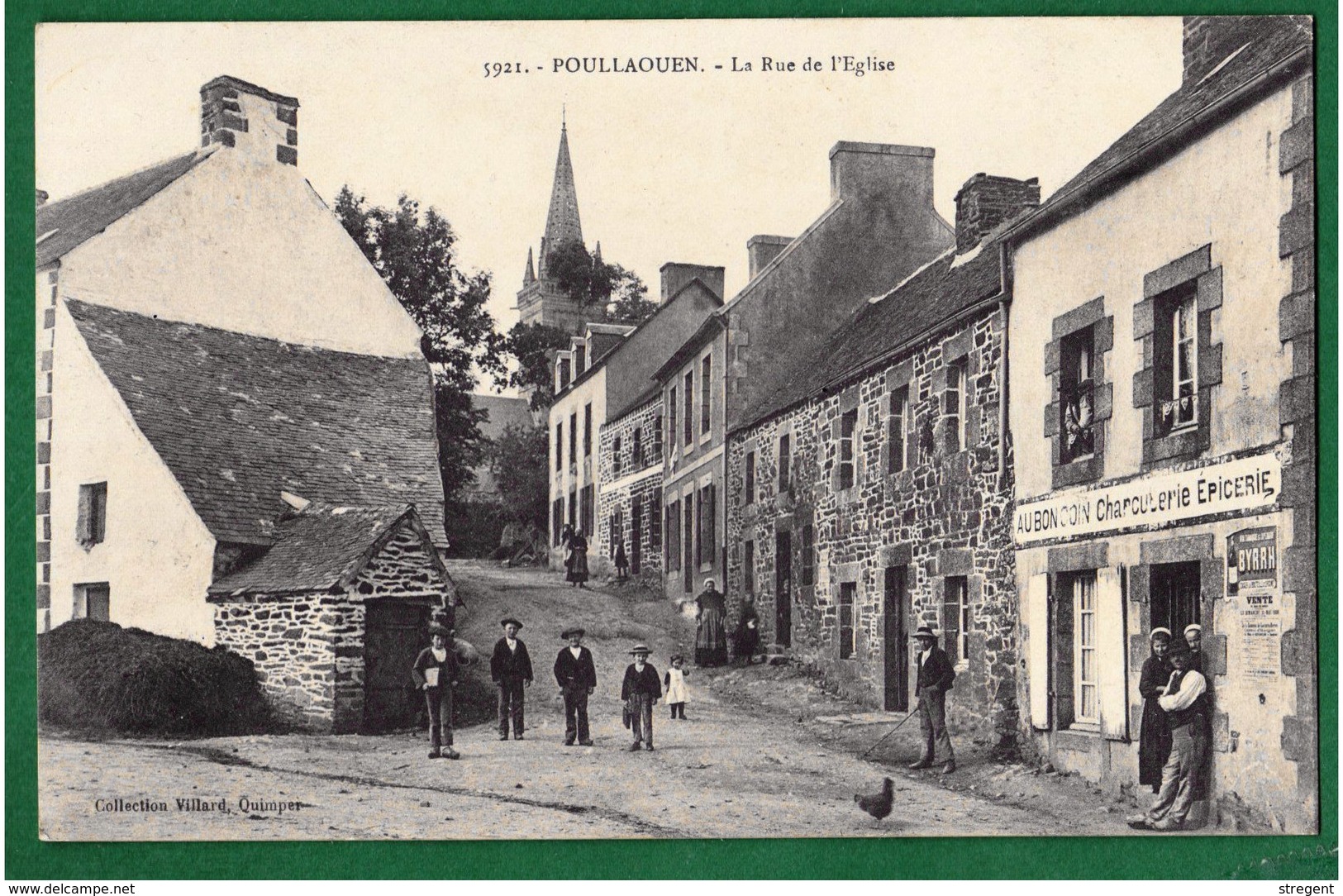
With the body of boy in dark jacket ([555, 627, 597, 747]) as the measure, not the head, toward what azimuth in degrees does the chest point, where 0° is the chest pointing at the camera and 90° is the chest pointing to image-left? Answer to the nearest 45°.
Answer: approximately 0°

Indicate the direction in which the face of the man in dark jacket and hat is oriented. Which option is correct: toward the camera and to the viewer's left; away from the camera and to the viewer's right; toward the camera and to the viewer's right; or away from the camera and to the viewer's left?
toward the camera and to the viewer's left

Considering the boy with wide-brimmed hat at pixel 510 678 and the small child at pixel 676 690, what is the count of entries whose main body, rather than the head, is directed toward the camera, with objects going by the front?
2

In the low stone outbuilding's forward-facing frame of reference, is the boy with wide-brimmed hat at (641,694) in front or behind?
in front

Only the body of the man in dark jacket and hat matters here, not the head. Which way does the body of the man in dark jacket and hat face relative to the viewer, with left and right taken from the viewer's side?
facing the viewer and to the left of the viewer

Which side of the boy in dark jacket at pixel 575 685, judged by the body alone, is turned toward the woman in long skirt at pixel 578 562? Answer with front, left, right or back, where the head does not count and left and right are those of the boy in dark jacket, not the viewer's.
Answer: back

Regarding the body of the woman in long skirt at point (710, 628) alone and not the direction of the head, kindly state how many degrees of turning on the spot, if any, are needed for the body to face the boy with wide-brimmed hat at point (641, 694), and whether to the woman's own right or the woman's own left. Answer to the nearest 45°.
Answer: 0° — they already face them

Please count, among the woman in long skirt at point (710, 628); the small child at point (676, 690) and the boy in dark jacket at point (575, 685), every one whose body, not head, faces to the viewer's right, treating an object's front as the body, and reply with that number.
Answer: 0

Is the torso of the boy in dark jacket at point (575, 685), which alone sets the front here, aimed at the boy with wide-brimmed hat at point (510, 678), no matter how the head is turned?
no

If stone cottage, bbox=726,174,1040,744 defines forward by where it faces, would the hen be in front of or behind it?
in front

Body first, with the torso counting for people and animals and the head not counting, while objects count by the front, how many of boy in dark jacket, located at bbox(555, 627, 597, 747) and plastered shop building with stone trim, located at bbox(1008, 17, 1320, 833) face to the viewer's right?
0

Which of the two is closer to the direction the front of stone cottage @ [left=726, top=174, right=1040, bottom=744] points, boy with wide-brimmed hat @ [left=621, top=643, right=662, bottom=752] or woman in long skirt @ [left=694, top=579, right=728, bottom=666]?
the boy with wide-brimmed hat

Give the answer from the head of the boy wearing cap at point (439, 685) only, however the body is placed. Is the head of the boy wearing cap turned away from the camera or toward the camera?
toward the camera

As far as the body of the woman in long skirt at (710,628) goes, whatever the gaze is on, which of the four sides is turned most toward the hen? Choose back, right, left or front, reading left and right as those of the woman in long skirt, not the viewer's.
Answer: front

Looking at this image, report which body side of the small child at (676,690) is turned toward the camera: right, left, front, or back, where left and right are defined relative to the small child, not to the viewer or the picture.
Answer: front

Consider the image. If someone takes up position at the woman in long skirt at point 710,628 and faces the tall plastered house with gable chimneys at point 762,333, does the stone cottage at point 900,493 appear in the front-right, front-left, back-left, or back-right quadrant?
back-right
